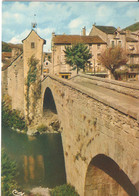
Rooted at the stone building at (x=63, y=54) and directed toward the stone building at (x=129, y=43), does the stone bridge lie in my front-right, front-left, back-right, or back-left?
front-right

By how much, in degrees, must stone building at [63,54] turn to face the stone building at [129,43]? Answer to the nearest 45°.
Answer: approximately 45° to its left

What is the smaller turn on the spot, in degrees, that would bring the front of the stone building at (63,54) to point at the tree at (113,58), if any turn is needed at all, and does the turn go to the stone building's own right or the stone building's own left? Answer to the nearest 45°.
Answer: approximately 45° to the stone building's own left

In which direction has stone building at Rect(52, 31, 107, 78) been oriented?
toward the camera
